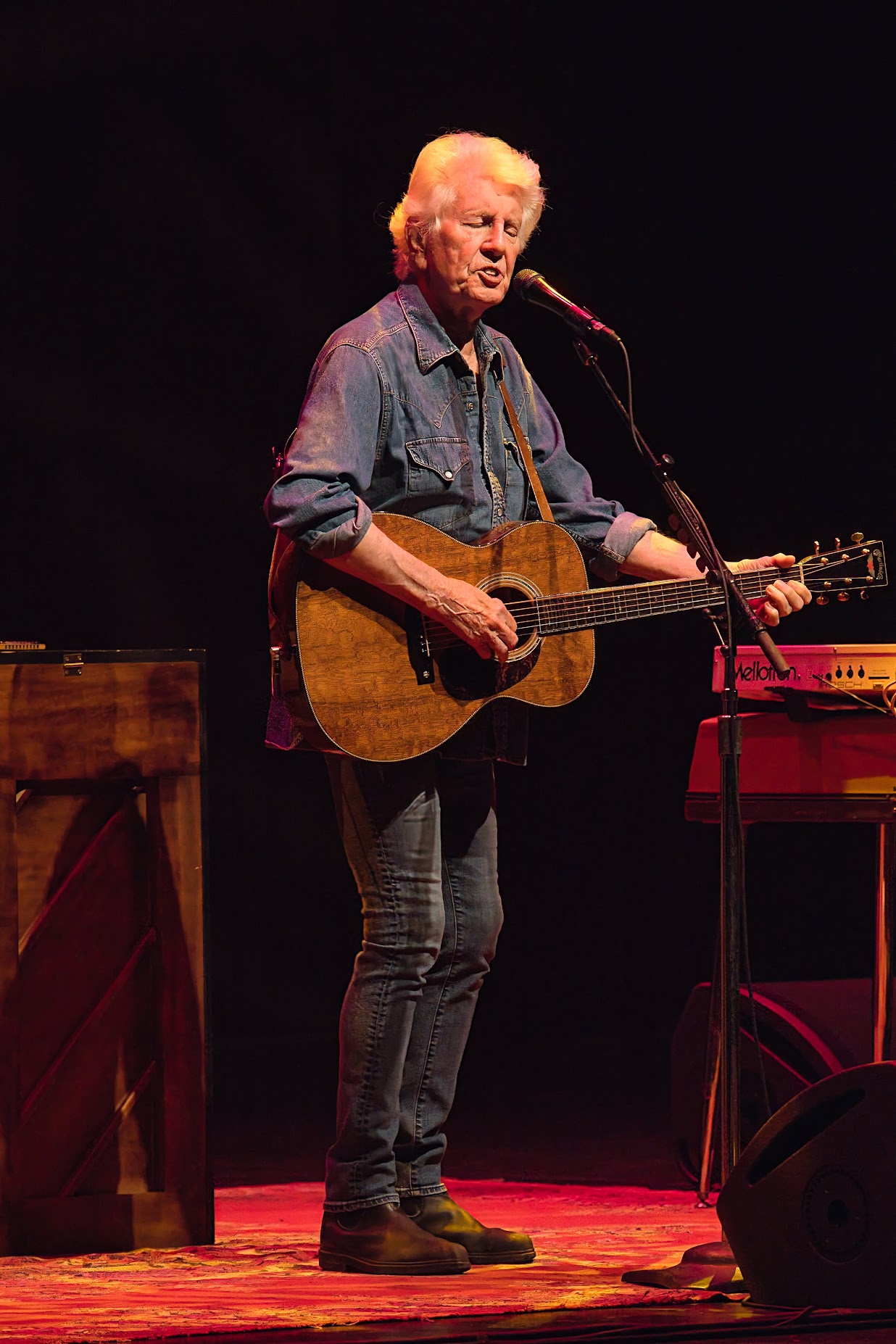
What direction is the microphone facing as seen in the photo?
to the viewer's left

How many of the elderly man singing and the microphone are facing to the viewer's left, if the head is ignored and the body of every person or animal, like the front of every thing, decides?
1

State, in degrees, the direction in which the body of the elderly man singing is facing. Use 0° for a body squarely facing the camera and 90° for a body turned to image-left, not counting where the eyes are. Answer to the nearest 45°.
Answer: approximately 315°

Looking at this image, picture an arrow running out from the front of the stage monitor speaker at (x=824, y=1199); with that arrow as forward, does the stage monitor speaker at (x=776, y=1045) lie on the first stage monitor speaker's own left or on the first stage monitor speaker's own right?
on the first stage monitor speaker's own right

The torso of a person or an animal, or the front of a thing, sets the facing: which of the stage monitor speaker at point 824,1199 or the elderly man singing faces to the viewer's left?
the stage monitor speaker

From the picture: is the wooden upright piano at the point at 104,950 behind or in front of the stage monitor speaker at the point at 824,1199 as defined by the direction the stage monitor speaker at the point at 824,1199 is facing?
in front

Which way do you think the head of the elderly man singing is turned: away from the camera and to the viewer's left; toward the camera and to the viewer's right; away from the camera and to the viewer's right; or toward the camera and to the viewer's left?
toward the camera and to the viewer's right

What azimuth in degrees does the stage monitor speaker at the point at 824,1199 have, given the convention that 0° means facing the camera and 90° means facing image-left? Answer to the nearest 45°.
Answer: approximately 90°

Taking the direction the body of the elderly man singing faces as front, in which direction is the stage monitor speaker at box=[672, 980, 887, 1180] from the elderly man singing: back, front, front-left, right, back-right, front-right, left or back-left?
left
